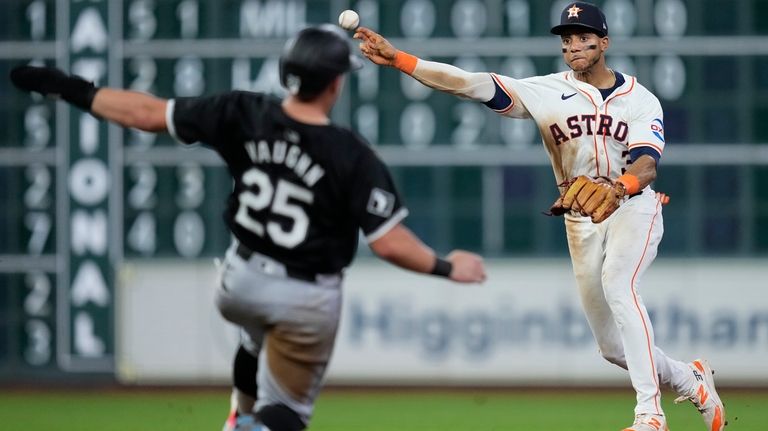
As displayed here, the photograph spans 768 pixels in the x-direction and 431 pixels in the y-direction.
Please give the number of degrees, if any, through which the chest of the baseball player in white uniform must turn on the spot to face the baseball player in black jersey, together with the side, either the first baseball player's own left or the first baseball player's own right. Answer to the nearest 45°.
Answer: approximately 45° to the first baseball player's own right

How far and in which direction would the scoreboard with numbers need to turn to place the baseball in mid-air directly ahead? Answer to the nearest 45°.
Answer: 0° — it already faces it

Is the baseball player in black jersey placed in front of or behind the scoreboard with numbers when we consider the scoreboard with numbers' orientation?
in front

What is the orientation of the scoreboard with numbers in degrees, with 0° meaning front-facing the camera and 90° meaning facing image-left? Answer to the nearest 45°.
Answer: approximately 0°

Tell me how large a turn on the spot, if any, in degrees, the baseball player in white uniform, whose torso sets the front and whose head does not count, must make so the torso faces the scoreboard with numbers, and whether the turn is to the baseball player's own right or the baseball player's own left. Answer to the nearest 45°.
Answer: approximately 135° to the baseball player's own right

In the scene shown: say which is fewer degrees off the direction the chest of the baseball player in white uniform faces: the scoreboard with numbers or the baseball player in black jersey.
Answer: the baseball player in black jersey

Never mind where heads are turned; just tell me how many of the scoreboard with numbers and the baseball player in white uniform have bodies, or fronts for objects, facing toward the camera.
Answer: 2
